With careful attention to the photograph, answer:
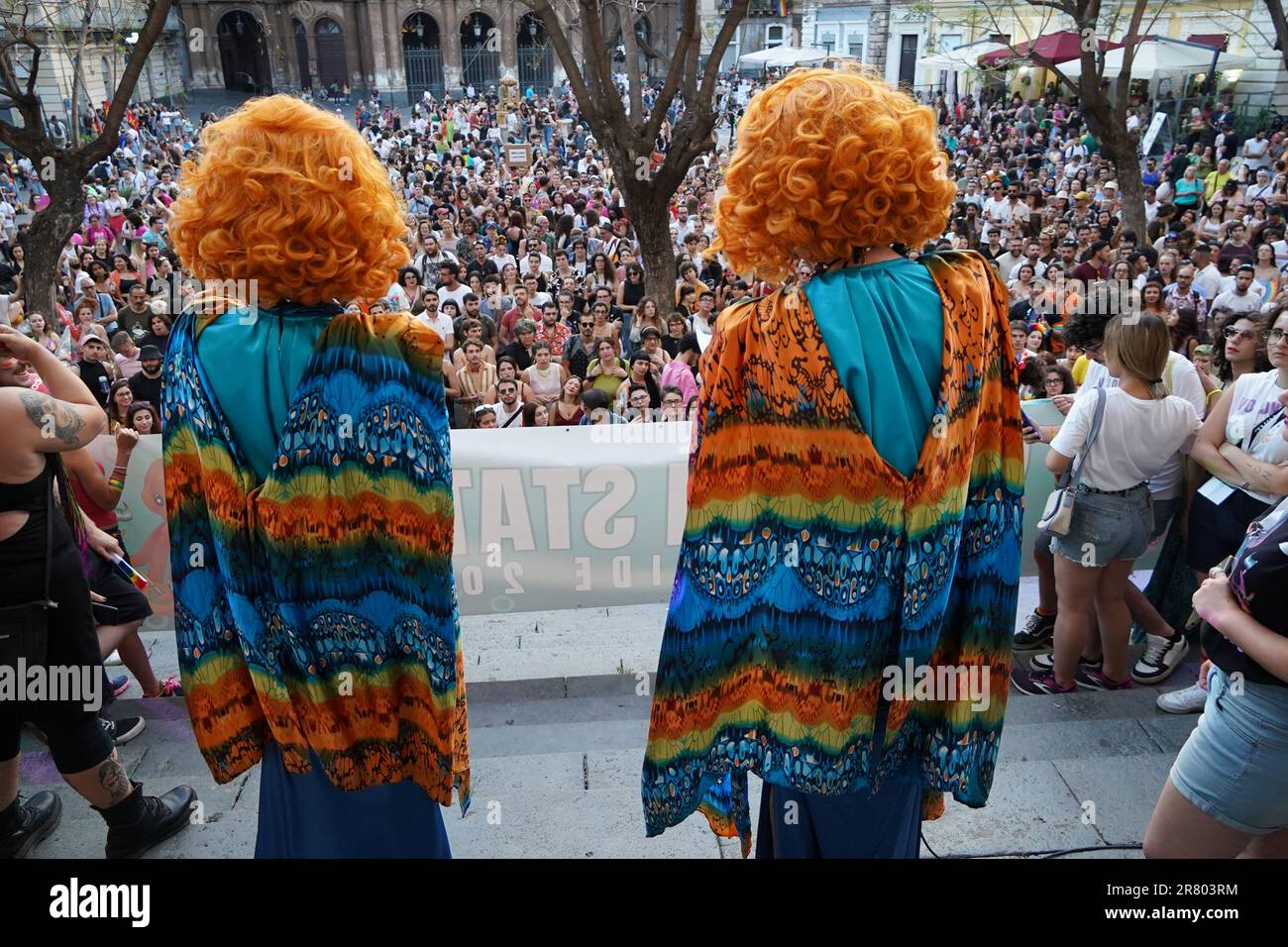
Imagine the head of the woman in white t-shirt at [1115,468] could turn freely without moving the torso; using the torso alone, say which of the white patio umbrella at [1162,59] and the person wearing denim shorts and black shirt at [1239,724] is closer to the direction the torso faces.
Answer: the white patio umbrella

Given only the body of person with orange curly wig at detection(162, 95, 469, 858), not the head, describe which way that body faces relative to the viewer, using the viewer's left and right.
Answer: facing away from the viewer

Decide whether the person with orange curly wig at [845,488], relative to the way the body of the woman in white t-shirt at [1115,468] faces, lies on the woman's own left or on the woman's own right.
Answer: on the woman's own left

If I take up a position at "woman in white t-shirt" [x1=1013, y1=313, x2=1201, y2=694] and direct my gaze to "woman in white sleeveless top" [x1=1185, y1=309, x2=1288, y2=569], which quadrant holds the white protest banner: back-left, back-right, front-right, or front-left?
back-left

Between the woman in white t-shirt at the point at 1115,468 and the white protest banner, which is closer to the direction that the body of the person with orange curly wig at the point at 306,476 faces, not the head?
the white protest banner

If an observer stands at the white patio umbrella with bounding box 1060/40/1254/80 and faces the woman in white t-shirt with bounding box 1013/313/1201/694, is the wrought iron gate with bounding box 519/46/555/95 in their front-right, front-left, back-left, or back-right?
back-right

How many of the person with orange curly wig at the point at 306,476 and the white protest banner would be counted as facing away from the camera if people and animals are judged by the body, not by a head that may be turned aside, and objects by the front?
2

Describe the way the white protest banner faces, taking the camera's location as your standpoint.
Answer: facing away from the viewer

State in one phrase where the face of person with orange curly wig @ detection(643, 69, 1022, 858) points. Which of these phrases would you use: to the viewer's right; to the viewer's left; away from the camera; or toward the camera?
away from the camera
